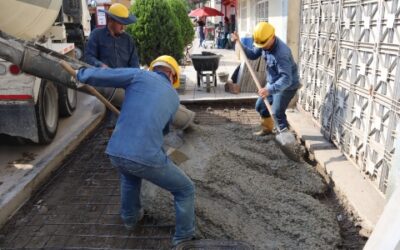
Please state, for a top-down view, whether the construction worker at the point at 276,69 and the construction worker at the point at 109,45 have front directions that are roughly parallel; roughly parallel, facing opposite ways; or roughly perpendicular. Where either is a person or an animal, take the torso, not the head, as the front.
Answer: roughly perpendicular

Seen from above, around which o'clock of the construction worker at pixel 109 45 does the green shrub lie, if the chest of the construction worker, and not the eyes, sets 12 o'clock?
The green shrub is roughly at 8 o'clock from the construction worker.

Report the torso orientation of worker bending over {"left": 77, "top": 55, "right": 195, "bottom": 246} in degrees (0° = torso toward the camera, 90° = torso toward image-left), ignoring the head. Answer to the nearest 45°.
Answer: approximately 225°

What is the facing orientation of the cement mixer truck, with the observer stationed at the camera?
facing away from the viewer and to the right of the viewer

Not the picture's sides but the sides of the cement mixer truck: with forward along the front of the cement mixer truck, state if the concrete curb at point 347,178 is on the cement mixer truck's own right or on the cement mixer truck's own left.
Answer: on the cement mixer truck's own right

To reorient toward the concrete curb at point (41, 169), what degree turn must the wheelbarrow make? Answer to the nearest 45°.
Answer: approximately 45° to its right

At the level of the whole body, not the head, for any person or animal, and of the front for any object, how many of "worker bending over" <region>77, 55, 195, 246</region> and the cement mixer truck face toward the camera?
0

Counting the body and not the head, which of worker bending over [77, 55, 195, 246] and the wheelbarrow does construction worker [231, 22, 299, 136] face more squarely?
the worker bending over
